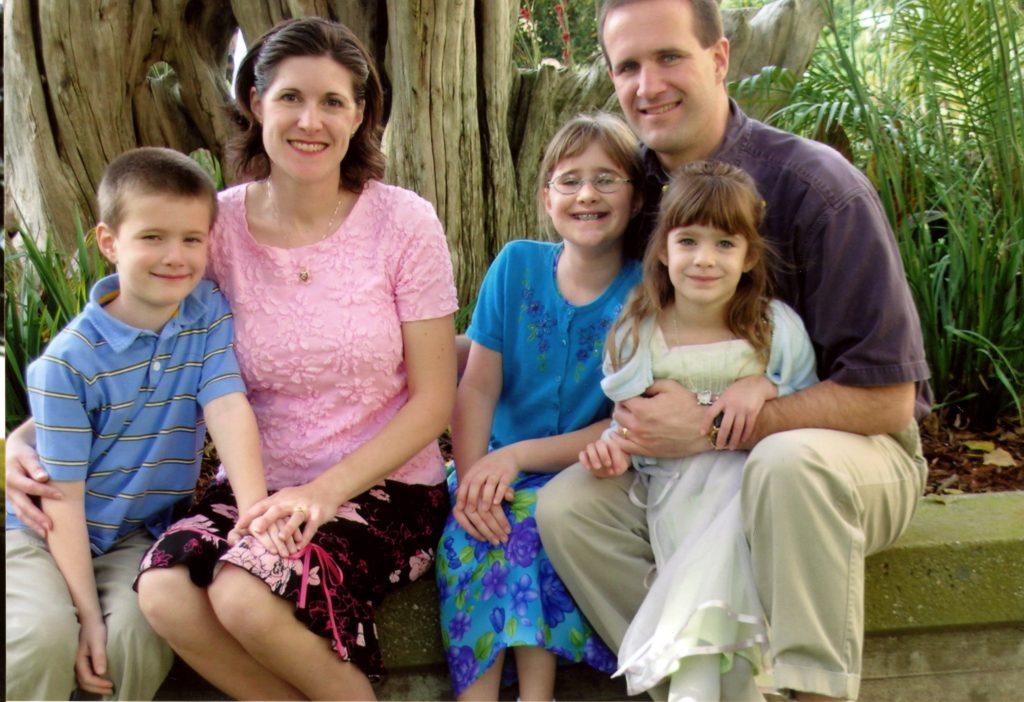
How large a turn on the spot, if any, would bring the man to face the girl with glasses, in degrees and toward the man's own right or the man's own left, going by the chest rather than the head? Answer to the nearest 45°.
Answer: approximately 45° to the man's own right

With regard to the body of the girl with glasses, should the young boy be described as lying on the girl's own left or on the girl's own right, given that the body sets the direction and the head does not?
on the girl's own right

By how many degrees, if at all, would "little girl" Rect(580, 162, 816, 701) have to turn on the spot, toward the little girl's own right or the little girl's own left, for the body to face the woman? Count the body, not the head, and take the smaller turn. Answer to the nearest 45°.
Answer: approximately 90° to the little girl's own right

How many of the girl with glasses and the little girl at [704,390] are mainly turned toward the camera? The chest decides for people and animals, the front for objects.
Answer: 2

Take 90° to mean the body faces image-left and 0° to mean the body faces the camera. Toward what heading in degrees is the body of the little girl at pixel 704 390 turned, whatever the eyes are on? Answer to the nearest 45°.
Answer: approximately 0°

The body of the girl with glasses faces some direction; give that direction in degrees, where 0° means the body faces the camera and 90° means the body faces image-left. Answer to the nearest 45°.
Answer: approximately 0°

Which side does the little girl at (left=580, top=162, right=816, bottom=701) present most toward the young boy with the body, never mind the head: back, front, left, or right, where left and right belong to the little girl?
right

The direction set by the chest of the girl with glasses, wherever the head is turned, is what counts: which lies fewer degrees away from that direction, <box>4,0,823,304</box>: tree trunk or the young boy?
the young boy
